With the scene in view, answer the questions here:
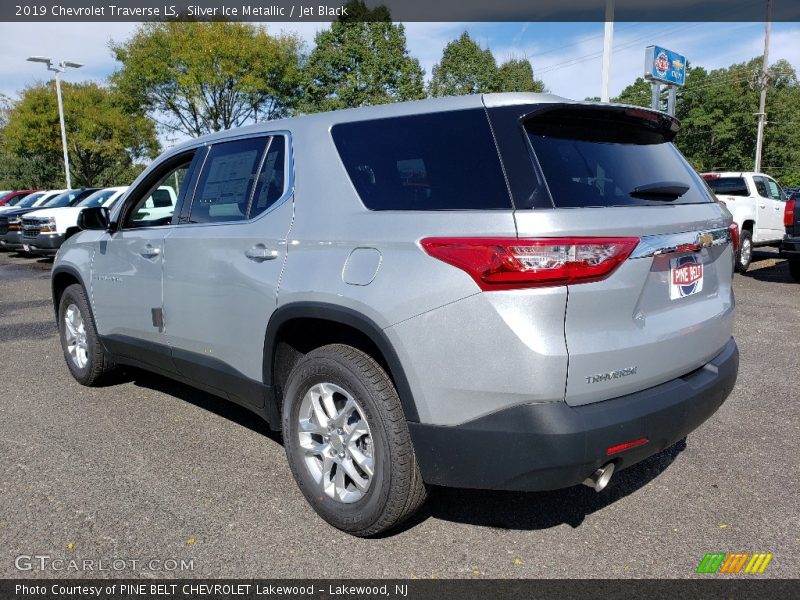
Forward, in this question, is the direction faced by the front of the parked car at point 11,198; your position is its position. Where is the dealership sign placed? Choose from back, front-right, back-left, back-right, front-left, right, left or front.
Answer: left

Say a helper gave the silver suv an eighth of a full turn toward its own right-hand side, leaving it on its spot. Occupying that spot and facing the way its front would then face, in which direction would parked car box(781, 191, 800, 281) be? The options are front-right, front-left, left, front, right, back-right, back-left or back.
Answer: front-right

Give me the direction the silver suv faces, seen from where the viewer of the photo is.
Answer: facing away from the viewer and to the left of the viewer

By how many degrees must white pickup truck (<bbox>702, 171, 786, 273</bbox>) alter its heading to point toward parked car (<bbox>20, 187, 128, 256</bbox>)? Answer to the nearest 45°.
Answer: approximately 135° to its left

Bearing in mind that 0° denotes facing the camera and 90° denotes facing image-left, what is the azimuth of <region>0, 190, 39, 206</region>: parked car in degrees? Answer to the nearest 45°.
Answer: approximately 45°

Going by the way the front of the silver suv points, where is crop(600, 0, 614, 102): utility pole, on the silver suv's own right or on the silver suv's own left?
on the silver suv's own right

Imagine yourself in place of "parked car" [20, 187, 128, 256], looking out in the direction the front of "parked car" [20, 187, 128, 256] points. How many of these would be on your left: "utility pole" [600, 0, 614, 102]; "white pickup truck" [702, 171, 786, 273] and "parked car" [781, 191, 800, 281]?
3

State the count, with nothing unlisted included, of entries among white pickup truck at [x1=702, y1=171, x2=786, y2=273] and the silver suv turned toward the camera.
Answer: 0

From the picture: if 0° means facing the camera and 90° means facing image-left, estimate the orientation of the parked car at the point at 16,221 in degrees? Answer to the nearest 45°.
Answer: approximately 45°

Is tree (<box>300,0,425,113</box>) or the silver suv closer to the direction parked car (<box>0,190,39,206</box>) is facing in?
the silver suv

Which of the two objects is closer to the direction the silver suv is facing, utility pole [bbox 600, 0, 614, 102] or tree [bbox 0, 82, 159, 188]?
the tree

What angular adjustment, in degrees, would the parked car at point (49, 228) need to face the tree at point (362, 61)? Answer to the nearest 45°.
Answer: approximately 180°
